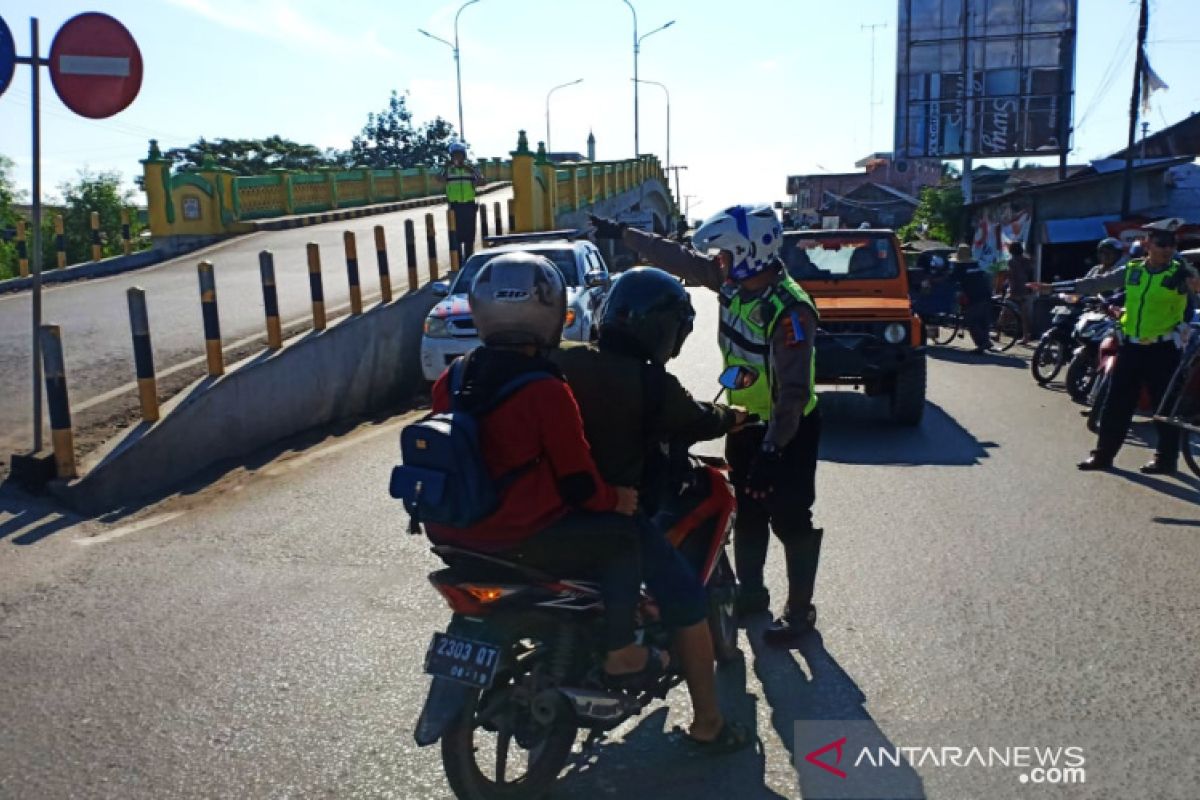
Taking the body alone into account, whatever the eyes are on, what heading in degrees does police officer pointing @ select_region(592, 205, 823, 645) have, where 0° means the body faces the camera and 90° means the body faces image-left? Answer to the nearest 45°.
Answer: approximately 45°

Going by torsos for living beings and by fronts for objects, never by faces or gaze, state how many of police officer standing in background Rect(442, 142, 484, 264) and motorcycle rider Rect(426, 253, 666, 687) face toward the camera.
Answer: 1

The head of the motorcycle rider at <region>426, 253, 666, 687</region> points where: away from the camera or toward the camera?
away from the camera

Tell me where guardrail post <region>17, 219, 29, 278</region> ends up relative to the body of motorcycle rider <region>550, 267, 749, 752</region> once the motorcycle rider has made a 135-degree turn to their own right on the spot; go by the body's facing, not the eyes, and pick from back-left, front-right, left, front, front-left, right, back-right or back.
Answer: back-right

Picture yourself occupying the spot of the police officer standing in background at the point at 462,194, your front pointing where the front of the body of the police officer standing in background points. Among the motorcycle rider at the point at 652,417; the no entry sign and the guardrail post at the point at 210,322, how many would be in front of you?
3

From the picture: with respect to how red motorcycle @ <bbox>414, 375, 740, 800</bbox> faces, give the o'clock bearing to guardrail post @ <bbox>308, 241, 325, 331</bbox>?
The guardrail post is roughly at 10 o'clock from the red motorcycle.

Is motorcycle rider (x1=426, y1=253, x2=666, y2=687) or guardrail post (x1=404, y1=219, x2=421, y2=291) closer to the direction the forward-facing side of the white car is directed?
the motorcycle rider

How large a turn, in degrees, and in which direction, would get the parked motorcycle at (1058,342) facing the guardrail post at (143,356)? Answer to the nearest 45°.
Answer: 0° — it already faces it

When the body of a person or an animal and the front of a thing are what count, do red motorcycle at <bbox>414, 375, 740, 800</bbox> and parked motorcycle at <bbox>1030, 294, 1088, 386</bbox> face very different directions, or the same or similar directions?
very different directions

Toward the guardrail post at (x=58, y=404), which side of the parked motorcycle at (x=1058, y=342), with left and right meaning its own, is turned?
front

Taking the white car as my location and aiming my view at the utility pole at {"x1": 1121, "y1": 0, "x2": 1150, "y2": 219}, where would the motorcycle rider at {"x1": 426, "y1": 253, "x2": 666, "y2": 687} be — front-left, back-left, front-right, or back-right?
back-right
